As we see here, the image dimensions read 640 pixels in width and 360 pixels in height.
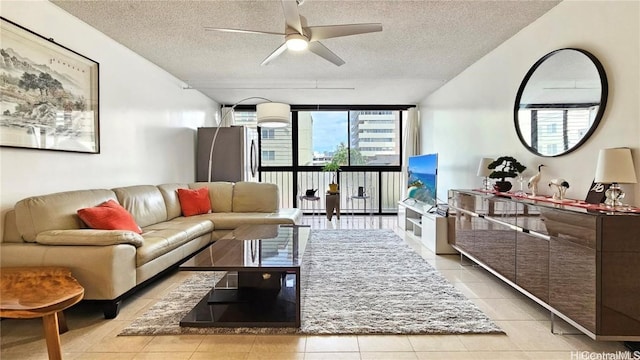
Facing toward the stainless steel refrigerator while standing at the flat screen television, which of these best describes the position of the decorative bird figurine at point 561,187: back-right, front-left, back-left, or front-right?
back-left

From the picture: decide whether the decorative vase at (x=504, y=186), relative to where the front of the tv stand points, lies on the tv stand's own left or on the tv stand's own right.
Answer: on the tv stand's own left

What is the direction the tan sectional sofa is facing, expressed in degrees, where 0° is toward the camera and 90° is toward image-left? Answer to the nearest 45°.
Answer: approximately 315°

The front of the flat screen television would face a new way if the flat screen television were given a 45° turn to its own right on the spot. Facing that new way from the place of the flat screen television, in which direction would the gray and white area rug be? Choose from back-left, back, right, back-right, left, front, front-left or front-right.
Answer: left

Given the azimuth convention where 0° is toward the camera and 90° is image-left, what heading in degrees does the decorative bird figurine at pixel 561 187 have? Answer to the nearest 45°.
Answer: approximately 270°

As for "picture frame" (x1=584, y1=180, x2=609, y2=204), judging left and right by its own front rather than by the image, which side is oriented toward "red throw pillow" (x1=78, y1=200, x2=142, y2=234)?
front

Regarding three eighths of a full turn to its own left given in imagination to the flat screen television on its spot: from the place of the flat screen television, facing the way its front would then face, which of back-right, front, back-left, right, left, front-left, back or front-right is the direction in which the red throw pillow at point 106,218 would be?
back-right

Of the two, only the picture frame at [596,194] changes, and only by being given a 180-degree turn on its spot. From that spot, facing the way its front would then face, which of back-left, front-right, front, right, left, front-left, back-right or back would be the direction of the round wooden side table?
back

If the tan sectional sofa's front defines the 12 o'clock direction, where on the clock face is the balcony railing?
The balcony railing is roughly at 9 o'clock from the tan sectional sofa.

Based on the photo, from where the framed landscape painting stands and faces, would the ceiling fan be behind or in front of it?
in front

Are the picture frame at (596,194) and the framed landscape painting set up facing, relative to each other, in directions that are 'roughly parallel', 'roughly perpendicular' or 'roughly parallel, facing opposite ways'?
roughly parallel, facing opposite ways

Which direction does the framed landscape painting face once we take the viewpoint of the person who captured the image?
facing the viewer and to the right of the viewer

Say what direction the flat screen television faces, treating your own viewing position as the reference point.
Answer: facing the viewer and to the left of the viewer
